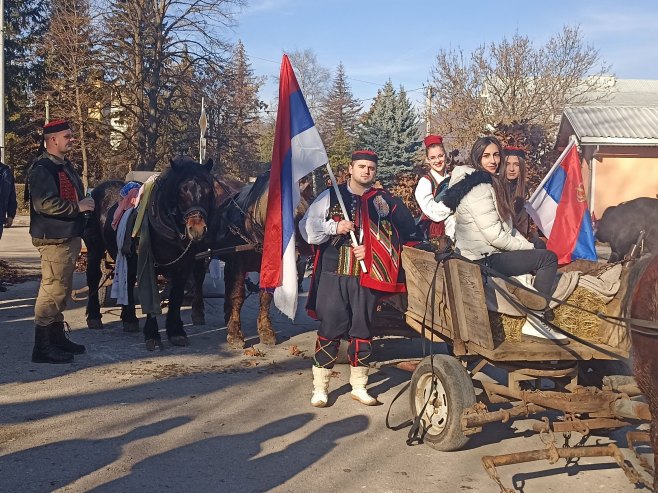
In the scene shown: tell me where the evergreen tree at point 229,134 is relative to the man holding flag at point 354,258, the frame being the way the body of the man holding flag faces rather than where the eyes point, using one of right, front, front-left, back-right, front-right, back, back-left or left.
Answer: back

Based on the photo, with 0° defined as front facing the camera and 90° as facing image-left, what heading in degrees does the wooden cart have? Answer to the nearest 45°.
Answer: approximately 315°

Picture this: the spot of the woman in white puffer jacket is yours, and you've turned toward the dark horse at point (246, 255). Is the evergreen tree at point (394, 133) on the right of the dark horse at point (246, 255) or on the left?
right

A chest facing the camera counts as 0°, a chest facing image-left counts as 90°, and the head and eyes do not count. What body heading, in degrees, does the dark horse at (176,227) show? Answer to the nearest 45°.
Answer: approximately 315°

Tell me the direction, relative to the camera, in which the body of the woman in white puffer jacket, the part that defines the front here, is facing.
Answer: to the viewer's right

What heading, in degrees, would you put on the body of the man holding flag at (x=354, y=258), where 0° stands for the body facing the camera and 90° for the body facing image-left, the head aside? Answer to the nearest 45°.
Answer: approximately 0°

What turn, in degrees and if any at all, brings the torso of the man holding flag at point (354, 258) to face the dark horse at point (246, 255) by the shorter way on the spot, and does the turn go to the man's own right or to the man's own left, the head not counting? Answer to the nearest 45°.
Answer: approximately 135° to the man's own right

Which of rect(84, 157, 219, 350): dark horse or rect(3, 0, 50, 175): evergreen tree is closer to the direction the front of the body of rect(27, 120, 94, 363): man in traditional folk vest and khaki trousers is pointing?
the dark horse

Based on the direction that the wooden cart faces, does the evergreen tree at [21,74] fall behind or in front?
behind

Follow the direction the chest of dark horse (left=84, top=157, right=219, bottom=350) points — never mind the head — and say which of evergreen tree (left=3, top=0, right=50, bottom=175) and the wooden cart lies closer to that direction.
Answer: the wooden cart

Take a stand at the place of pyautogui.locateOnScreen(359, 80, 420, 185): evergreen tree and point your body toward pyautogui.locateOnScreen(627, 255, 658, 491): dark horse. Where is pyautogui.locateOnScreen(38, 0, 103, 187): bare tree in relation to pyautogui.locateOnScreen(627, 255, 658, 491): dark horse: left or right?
right

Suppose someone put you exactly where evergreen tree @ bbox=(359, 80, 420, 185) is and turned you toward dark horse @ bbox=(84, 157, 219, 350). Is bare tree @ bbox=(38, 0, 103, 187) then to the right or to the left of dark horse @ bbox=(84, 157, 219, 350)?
right

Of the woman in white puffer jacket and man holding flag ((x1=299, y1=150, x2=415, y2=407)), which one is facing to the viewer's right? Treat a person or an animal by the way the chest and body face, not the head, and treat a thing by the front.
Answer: the woman in white puffer jacket

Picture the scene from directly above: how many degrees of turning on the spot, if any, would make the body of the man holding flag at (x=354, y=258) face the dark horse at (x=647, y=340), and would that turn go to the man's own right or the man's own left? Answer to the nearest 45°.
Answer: approximately 45° to the man's own left

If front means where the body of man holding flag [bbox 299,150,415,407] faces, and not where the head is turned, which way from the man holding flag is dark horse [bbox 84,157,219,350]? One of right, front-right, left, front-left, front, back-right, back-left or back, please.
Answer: back-right
